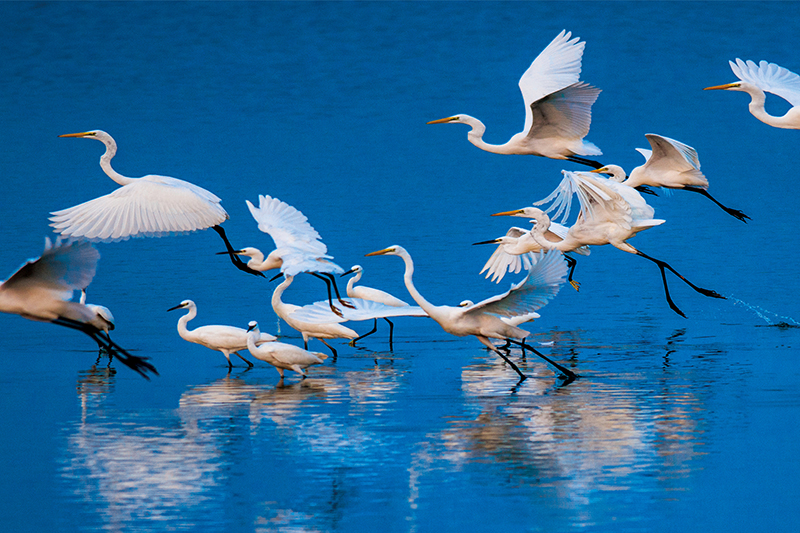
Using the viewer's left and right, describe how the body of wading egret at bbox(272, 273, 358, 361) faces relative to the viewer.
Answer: facing to the left of the viewer

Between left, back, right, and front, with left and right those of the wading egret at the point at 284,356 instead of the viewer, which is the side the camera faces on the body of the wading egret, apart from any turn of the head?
left

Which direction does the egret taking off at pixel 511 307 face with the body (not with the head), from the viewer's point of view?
to the viewer's left

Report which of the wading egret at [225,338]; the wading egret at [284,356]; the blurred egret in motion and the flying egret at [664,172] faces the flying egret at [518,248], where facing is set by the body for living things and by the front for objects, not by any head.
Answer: the flying egret at [664,172]

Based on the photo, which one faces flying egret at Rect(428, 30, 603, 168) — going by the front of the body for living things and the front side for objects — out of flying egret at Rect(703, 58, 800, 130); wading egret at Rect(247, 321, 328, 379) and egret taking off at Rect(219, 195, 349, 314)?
flying egret at Rect(703, 58, 800, 130)

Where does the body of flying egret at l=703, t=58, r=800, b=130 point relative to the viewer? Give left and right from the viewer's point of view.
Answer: facing to the left of the viewer

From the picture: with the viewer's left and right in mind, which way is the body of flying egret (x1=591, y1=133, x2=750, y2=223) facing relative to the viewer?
facing to the left of the viewer

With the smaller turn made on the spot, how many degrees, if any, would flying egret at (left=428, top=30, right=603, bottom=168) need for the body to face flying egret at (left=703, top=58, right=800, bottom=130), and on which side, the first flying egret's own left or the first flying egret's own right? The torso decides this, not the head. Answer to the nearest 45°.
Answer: approximately 180°

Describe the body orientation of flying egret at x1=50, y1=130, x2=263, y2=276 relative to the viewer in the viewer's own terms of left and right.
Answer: facing to the left of the viewer

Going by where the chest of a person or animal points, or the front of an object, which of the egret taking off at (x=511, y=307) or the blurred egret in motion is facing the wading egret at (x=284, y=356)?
the egret taking off

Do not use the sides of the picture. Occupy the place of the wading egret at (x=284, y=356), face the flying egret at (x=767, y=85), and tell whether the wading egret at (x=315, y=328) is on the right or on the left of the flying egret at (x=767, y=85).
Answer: left

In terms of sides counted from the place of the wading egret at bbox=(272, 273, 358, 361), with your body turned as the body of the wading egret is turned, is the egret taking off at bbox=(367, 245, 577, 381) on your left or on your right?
on your left

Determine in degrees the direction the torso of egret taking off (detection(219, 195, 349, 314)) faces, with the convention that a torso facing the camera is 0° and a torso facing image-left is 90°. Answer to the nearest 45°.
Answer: approximately 90°

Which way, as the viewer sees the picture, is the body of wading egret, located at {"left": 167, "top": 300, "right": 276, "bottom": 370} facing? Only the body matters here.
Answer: to the viewer's left

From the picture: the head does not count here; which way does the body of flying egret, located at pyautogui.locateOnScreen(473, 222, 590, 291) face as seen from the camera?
to the viewer's left

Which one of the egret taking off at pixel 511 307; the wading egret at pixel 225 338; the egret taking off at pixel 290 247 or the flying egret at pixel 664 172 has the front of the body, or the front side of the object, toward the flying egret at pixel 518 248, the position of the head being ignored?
the flying egret at pixel 664 172
